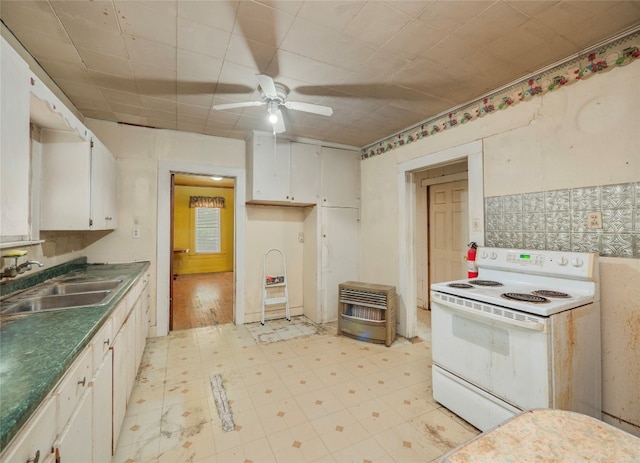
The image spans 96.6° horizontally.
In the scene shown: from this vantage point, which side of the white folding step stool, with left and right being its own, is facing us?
front

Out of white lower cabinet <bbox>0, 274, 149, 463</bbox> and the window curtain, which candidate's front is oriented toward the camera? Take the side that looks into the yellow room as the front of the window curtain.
the window curtain

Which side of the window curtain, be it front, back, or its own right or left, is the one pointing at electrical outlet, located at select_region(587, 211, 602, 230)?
front

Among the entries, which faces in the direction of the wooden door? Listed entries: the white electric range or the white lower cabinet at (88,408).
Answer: the white lower cabinet

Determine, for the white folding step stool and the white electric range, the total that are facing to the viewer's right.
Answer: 0

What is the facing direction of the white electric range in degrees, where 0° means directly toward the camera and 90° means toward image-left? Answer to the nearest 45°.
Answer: approximately 45°

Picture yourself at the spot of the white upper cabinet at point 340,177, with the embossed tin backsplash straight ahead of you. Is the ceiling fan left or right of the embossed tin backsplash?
right

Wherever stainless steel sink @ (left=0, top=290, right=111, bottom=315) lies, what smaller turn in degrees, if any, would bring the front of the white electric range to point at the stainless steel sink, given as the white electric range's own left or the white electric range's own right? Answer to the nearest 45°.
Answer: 0° — it already faces it

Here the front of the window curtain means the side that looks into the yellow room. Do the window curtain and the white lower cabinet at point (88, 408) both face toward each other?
no

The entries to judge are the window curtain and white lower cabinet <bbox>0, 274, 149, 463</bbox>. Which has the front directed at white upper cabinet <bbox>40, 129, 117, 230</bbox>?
the window curtain

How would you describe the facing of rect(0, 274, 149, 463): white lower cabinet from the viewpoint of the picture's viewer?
facing to the right of the viewer

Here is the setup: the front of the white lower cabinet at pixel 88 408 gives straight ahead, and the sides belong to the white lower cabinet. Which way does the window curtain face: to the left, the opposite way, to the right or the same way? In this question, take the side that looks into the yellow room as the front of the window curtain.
to the right

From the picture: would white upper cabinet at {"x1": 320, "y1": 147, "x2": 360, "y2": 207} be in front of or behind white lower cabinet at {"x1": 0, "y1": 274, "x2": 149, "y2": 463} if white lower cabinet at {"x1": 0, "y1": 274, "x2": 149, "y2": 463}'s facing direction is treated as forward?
in front

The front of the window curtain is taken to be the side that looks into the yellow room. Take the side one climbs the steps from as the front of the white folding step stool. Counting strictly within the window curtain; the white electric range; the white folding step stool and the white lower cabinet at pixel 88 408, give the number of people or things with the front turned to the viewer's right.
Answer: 1

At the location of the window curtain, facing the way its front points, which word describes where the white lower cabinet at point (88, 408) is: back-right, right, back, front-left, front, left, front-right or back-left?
front

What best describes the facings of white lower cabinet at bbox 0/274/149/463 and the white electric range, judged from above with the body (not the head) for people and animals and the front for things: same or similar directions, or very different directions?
very different directions

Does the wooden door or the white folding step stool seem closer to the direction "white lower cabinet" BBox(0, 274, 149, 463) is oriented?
the wooden door
